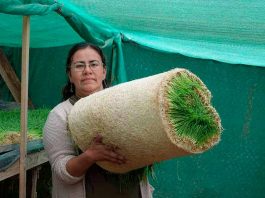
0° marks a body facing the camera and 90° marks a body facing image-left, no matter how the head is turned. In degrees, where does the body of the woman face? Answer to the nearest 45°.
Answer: approximately 315°
